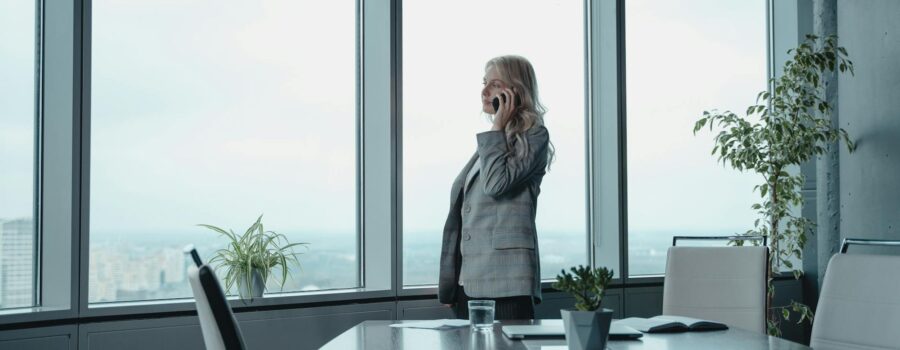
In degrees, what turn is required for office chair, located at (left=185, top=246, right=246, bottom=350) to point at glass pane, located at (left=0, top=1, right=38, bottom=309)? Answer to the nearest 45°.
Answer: approximately 90° to its left

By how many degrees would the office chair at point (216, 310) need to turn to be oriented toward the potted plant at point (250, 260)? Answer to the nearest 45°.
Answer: approximately 90° to its left

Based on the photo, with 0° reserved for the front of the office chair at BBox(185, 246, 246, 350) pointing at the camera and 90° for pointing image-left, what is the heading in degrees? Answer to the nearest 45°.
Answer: approximately 270°

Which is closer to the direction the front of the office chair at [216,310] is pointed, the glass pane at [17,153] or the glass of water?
the glass of water

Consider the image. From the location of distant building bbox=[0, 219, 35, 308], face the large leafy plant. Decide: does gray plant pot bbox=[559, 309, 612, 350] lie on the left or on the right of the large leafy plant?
right

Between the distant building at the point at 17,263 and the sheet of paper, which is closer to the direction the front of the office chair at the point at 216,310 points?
the sheet of paper

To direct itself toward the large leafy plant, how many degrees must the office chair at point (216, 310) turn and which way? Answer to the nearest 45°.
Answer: approximately 45° to its left

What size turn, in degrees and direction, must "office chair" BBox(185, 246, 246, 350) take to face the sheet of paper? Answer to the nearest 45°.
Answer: approximately 45° to its left

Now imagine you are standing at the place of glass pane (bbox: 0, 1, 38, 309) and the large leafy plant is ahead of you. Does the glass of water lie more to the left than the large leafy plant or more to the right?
right

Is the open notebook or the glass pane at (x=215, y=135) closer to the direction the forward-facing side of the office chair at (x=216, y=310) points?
the open notebook
